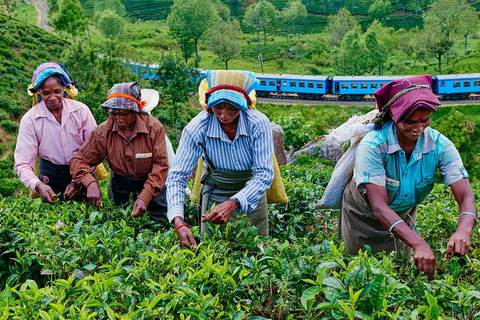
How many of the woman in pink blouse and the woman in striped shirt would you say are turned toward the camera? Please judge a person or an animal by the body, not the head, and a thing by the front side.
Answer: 2

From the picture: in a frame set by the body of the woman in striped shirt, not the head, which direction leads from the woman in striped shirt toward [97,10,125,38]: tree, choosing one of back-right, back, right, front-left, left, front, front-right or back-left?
back

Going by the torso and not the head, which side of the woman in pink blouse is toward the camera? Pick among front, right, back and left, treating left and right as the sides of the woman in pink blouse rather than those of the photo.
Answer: front

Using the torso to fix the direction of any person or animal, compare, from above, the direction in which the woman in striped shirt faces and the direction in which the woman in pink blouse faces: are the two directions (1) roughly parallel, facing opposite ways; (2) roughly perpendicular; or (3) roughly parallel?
roughly parallel

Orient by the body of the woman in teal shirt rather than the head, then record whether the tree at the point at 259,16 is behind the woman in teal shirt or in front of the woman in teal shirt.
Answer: behind

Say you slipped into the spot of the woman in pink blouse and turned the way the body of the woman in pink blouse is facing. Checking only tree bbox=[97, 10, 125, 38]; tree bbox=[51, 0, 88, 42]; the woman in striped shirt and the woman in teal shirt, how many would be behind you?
2

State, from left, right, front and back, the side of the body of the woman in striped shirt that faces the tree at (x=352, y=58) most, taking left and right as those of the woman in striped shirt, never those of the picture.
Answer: back

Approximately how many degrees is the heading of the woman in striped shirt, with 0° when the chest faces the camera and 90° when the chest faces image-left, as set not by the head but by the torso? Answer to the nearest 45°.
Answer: approximately 0°

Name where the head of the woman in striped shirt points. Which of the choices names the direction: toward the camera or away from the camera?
toward the camera

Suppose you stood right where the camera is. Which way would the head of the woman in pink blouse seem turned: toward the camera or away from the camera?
toward the camera

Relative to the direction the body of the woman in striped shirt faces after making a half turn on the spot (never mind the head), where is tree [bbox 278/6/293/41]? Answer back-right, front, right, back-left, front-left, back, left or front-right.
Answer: front

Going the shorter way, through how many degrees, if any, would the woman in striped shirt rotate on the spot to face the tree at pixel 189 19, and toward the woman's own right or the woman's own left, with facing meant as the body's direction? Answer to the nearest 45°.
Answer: approximately 180°

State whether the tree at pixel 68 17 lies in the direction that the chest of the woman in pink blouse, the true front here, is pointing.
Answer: no

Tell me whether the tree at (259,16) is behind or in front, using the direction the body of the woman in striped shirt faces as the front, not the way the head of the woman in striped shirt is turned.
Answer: behind

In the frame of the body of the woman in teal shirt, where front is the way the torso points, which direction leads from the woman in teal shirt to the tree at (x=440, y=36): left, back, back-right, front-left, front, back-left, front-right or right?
back-left

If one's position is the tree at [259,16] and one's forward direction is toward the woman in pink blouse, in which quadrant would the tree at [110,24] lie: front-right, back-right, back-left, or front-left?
front-right

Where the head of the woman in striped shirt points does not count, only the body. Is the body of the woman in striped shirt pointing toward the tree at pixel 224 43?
no
